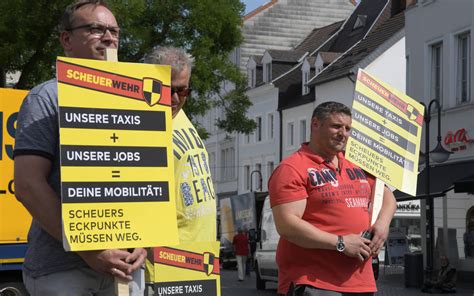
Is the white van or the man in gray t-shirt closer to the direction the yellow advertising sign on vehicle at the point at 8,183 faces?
the man in gray t-shirt

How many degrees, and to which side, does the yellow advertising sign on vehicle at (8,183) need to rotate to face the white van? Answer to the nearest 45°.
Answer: approximately 135° to its left

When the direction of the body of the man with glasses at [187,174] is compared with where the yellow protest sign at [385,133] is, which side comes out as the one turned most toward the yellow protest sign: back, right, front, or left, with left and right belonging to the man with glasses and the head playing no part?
left

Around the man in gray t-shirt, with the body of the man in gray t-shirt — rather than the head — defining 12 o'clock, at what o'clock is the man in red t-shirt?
The man in red t-shirt is roughly at 9 o'clock from the man in gray t-shirt.

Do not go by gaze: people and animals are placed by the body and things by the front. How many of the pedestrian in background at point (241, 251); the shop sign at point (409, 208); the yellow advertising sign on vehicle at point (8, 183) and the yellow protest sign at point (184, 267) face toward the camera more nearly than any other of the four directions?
3

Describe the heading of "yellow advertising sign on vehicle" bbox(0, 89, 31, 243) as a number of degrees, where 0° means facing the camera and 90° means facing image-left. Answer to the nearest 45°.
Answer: approximately 0°

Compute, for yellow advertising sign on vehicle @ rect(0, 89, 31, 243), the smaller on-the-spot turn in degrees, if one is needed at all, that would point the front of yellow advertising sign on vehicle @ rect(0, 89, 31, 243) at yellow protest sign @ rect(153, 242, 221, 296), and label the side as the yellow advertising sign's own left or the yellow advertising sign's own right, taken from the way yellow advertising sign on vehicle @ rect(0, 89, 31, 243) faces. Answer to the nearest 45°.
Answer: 0° — it already faces it
